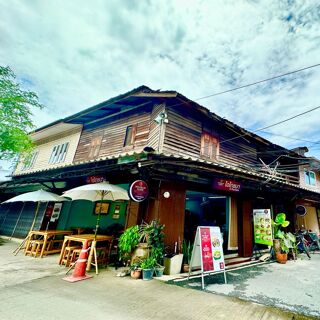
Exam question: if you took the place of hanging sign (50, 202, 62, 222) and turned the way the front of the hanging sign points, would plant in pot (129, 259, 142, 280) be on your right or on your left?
on your left

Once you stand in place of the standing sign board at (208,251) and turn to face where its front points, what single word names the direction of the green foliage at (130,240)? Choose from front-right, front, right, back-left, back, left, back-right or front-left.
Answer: back-right

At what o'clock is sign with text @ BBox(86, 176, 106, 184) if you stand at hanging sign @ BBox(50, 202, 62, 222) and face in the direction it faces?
The sign with text is roughly at 10 o'clock from the hanging sign.

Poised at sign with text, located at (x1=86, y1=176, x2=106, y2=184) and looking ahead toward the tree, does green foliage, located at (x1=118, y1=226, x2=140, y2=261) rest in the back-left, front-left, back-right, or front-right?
back-left

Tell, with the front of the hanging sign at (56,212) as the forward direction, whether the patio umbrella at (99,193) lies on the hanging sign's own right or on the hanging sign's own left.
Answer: on the hanging sign's own left

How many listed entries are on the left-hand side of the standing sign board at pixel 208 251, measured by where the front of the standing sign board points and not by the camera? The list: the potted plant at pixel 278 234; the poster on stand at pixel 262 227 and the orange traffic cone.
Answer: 2

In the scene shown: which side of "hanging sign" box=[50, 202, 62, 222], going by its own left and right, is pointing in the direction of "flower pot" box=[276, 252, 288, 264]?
left

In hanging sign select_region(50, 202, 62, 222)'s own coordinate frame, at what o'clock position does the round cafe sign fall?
The round cafe sign is roughly at 10 o'clock from the hanging sign.
